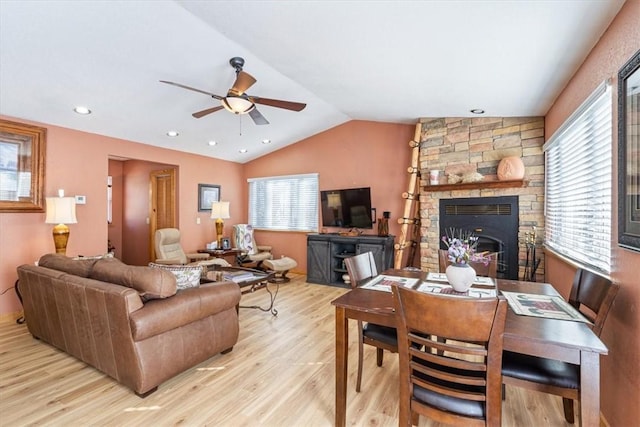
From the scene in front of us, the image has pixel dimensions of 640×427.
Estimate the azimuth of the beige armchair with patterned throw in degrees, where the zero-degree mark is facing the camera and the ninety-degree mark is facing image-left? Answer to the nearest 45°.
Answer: approximately 315°

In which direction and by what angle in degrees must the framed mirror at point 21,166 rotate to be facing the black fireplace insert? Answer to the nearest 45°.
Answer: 0° — it already faces it

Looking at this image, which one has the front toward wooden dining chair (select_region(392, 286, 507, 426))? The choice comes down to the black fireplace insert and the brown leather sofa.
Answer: the black fireplace insert

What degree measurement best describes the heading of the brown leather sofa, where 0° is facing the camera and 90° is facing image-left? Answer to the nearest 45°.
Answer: approximately 225°

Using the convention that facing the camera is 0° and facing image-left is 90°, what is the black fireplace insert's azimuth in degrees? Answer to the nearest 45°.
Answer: approximately 0°

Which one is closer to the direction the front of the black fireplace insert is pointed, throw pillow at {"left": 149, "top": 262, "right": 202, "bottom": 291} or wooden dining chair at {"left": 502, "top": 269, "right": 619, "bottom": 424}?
the wooden dining chair

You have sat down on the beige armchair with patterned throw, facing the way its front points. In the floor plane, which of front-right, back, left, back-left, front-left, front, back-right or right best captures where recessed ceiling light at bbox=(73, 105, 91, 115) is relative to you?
right

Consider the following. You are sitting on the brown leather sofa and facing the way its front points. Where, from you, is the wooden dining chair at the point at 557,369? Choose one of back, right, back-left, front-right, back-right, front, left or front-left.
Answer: right

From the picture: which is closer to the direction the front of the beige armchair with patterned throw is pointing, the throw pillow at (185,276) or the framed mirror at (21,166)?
the throw pillow

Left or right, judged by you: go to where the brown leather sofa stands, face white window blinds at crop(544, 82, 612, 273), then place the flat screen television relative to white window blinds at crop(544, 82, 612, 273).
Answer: left

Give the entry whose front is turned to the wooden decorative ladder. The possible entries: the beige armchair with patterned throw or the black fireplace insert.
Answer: the beige armchair with patterned throw

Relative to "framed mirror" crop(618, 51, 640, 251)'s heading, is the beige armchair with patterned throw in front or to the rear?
in front
